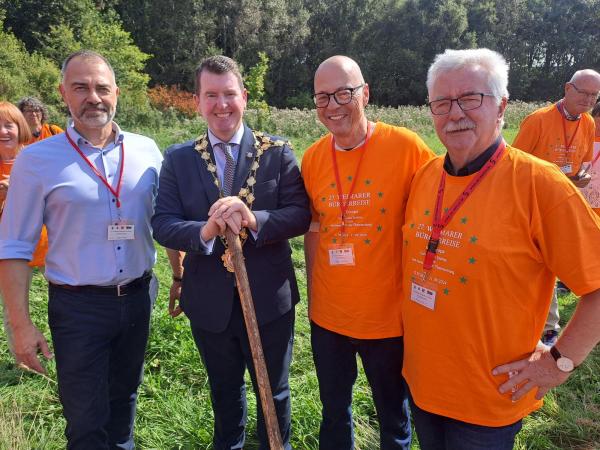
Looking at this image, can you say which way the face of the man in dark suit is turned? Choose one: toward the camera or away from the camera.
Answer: toward the camera

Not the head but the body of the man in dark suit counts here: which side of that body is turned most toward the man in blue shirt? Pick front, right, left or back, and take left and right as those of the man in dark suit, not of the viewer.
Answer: right

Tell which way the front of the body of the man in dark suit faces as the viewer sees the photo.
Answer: toward the camera

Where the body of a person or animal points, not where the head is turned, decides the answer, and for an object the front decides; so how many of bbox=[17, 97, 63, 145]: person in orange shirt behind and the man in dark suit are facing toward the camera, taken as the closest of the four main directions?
2

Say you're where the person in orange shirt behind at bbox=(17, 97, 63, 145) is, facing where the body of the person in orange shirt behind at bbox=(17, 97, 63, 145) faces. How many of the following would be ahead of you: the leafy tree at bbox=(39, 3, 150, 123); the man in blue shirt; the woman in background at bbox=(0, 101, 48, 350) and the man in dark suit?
3

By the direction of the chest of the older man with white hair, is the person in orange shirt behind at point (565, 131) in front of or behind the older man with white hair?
behind

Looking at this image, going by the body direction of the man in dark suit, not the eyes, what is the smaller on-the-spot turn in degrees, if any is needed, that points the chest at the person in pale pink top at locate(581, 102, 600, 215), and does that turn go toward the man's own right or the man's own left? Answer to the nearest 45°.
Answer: approximately 135° to the man's own left

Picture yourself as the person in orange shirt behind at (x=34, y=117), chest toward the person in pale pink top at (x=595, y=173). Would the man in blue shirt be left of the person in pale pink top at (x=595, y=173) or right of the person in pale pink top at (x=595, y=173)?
right

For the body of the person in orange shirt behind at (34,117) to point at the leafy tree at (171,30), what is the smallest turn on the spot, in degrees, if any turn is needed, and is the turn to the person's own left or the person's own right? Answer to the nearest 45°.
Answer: approximately 180°

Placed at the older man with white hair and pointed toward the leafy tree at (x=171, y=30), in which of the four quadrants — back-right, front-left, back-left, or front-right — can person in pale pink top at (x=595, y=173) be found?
front-right

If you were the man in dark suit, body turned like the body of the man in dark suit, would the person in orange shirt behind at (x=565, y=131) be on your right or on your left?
on your left

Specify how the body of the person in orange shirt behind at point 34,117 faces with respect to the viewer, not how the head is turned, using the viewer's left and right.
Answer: facing the viewer

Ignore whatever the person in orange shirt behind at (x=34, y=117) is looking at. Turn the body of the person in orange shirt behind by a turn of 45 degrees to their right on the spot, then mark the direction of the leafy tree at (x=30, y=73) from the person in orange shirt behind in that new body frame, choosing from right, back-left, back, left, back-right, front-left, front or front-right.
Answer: back-right

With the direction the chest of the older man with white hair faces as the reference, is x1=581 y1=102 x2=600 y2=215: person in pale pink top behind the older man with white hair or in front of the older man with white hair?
behind
